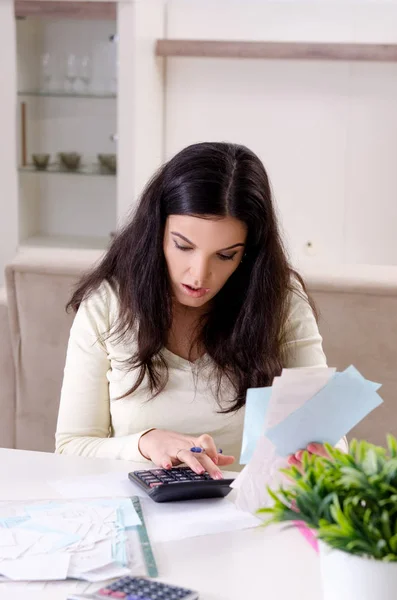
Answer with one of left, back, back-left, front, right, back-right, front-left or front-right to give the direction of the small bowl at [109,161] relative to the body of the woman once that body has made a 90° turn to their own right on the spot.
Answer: right

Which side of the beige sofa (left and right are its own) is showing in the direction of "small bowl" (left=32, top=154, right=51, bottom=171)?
back

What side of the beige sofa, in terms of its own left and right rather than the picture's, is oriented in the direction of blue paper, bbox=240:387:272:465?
front

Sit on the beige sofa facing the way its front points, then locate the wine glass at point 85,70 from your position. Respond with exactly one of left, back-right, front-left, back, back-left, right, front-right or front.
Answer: back

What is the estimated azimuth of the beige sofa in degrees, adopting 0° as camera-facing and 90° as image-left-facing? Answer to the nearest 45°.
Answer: approximately 0°

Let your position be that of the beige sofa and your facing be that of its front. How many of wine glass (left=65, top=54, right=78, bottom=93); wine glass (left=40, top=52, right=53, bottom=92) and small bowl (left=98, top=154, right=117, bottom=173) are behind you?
3

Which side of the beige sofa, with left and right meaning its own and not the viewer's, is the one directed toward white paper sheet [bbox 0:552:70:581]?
front

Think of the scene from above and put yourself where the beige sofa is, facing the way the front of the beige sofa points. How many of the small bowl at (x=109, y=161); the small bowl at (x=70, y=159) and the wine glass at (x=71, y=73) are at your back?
3

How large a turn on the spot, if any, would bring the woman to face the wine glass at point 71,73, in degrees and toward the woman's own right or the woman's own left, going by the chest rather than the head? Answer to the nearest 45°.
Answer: approximately 180°

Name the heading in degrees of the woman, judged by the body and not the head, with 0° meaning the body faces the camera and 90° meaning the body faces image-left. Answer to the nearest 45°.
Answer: approximately 0°

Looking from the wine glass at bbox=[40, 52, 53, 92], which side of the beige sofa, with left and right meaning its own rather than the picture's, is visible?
back
